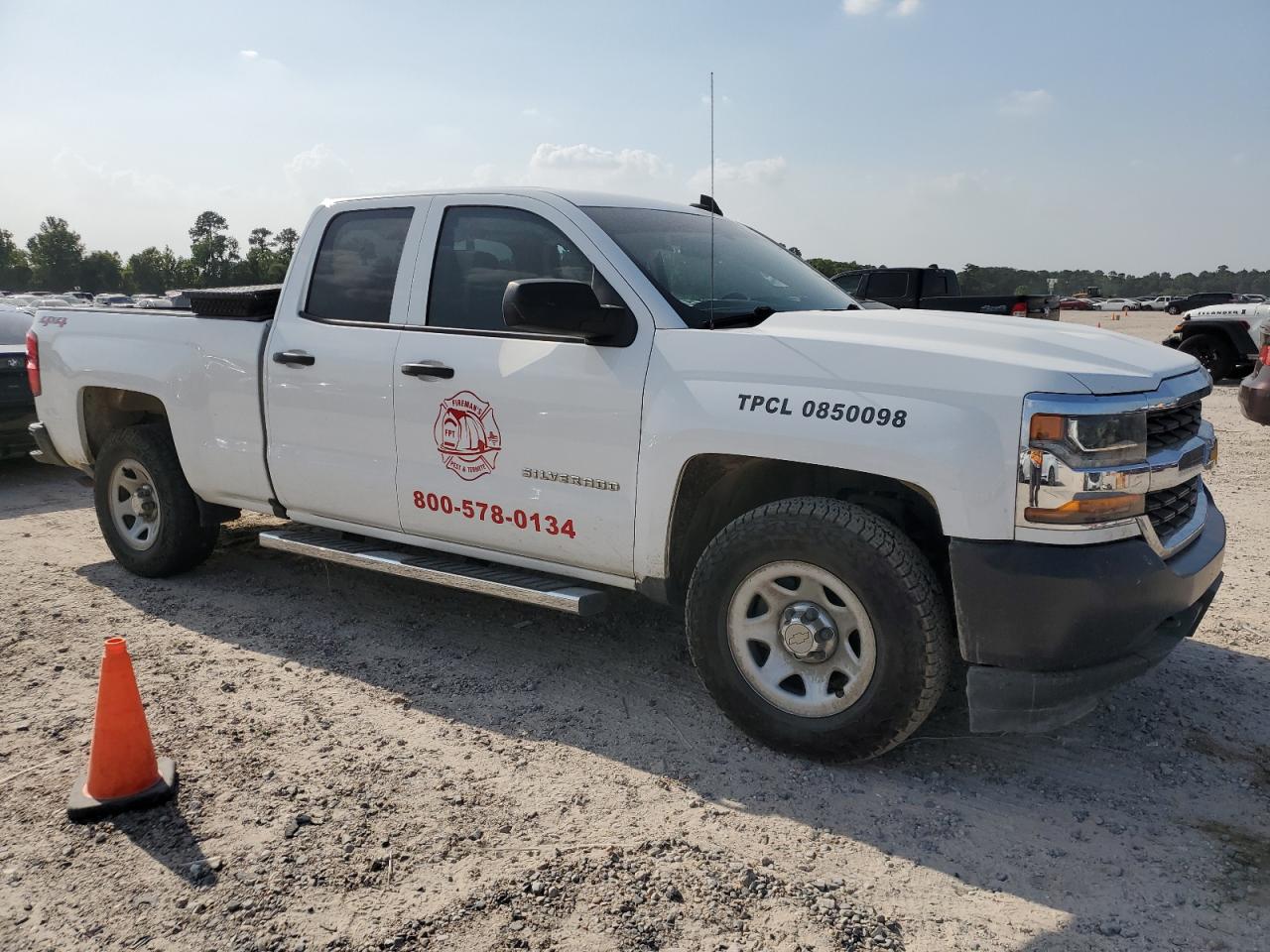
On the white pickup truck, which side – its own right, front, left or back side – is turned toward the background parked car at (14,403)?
back

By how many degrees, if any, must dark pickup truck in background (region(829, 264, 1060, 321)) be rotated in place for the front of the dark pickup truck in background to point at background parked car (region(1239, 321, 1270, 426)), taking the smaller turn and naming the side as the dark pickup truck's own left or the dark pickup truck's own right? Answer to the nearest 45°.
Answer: approximately 135° to the dark pickup truck's own left

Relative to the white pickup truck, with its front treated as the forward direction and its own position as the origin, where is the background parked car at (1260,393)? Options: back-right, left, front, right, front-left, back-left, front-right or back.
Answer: left

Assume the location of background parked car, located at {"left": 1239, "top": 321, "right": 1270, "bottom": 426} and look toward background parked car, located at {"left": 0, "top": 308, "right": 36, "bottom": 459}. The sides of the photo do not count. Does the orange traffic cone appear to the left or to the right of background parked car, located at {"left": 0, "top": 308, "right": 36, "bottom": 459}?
left

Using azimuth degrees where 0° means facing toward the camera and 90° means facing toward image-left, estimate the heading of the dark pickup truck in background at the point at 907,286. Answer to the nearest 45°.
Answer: approximately 135°

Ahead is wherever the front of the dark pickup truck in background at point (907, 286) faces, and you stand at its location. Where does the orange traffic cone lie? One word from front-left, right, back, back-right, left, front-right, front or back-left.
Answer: back-left

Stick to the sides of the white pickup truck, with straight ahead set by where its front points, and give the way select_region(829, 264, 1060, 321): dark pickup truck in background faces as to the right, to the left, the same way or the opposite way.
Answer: the opposite way

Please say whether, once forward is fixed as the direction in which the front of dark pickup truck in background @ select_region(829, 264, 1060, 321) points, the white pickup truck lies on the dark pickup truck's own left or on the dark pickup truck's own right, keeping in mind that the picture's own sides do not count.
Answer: on the dark pickup truck's own left

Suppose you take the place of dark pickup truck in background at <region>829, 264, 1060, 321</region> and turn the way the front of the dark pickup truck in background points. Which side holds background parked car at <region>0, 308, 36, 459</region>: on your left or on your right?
on your left

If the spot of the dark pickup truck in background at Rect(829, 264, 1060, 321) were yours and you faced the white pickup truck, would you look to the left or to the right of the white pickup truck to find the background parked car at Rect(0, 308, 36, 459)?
right
